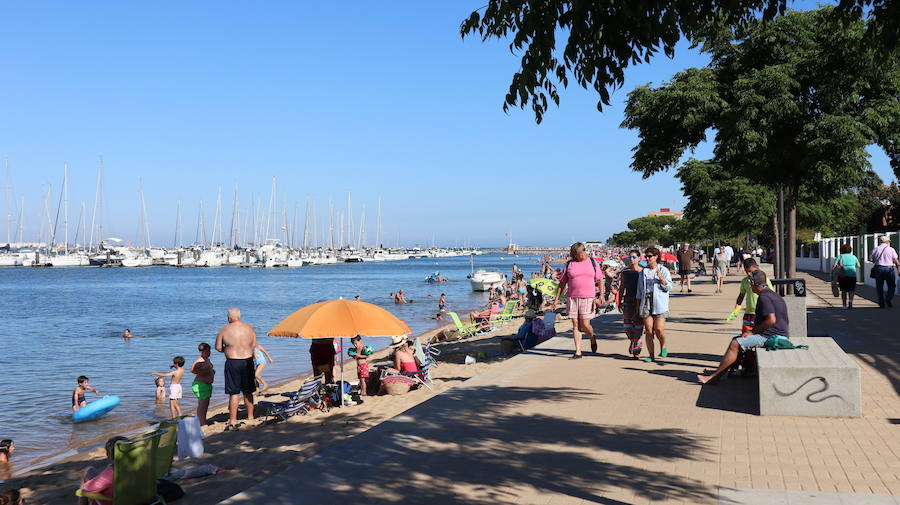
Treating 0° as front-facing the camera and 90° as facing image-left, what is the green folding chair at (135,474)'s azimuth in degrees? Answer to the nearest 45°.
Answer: approximately 135°
